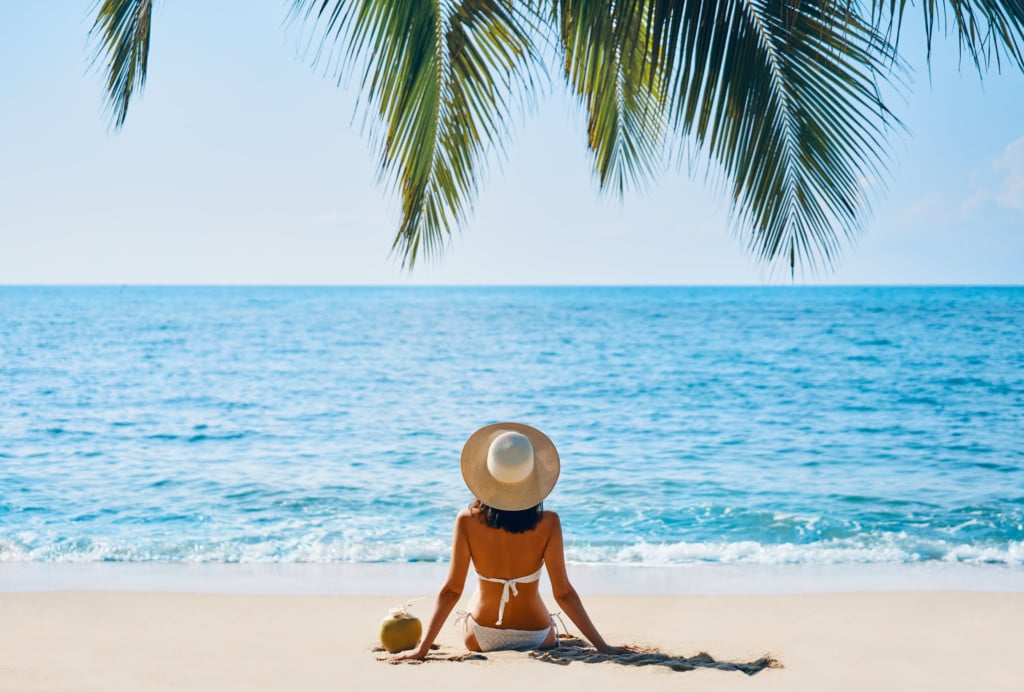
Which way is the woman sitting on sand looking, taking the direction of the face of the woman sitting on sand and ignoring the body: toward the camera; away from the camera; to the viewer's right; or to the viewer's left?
away from the camera

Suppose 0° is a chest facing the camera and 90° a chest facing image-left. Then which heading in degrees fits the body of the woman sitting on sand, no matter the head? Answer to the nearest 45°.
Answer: approximately 180°
